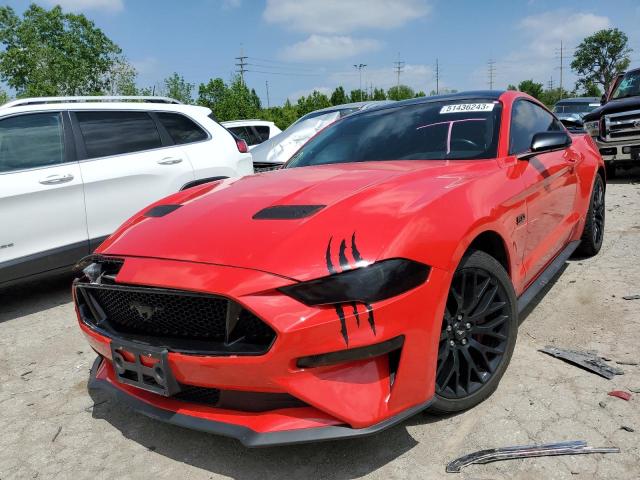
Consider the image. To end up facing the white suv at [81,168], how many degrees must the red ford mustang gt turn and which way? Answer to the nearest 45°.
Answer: approximately 90° to its right

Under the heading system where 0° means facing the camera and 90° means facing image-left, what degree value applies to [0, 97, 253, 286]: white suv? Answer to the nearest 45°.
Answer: approximately 45°

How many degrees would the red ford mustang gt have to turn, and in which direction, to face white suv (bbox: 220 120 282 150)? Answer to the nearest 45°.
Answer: approximately 135° to its right

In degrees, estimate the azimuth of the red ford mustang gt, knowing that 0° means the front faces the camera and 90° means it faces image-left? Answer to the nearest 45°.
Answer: approximately 45°

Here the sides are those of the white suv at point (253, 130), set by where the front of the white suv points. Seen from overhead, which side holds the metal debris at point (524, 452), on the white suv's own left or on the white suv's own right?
on the white suv's own left

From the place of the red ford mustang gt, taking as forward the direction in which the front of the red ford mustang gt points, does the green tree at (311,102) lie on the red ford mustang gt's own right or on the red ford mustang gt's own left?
on the red ford mustang gt's own right
